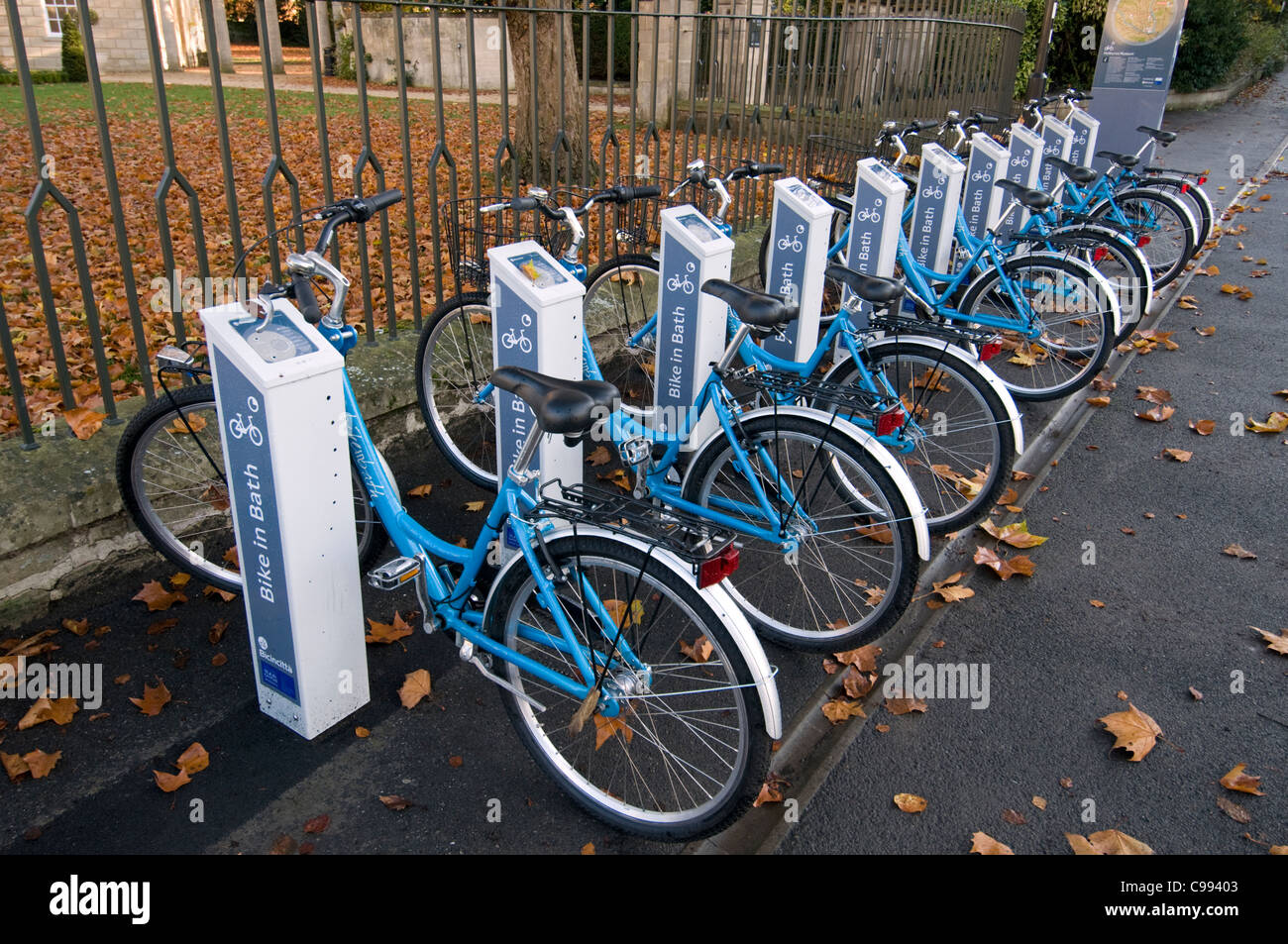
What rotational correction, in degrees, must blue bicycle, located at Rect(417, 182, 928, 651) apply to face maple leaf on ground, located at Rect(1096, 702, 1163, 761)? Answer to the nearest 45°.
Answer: approximately 180°

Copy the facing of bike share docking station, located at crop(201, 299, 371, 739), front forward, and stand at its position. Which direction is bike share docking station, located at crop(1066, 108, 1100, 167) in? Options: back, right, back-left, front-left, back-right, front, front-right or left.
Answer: back

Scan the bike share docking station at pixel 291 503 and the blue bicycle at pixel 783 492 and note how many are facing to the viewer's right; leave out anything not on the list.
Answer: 0

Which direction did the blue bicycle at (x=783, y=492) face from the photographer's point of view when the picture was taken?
facing away from the viewer and to the left of the viewer

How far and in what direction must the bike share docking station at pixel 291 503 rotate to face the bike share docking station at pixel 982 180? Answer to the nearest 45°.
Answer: approximately 180°

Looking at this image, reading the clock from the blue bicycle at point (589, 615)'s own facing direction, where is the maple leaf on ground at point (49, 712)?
The maple leaf on ground is roughly at 11 o'clock from the blue bicycle.

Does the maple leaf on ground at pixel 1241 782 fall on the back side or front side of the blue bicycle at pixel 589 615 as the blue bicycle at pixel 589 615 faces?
on the back side

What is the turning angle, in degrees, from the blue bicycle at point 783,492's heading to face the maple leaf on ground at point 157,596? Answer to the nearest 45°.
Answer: approximately 45° to its left

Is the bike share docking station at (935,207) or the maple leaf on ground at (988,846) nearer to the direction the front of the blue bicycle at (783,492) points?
the bike share docking station

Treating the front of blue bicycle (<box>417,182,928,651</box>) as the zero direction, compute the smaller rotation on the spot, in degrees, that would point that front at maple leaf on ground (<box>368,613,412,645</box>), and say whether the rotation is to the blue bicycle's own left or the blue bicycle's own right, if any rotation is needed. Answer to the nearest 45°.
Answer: approximately 45° to the blue bicycle's own left

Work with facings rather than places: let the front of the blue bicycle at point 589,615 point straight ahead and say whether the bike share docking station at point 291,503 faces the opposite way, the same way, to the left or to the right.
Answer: to the left

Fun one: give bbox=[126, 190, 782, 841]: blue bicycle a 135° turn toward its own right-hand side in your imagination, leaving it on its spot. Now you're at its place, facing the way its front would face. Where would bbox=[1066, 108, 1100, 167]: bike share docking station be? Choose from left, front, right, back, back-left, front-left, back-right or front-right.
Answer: front-left

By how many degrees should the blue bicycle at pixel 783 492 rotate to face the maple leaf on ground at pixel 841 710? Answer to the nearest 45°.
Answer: approximately 135° to its left

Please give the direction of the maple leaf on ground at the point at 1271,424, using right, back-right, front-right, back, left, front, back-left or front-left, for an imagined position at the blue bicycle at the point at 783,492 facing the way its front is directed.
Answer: right

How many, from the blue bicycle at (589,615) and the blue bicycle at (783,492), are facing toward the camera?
0

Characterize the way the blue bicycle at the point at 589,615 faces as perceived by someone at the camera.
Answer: facing away from the viewer and to the left of the viewer

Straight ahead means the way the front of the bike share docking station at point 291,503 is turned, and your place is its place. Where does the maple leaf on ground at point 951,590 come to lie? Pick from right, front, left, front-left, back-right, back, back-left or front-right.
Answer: back-left

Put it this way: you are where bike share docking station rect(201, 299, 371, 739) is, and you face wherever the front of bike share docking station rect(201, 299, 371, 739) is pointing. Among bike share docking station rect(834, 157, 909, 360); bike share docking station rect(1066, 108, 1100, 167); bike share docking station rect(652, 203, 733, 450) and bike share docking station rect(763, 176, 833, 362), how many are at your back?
4
